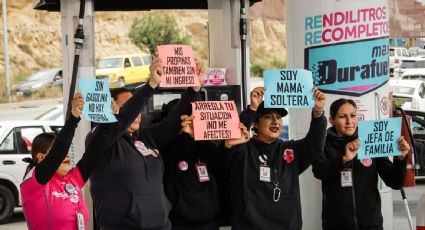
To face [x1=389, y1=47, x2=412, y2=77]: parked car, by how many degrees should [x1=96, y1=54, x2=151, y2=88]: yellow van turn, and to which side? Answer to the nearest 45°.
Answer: approximately 135° to its left

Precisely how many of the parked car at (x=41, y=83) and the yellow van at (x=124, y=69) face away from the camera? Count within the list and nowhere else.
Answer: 0

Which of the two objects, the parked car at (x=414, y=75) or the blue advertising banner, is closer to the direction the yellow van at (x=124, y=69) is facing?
the blue advertising banner

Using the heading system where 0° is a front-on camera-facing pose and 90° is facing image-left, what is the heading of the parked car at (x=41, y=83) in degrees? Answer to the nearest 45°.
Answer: approximately 45°

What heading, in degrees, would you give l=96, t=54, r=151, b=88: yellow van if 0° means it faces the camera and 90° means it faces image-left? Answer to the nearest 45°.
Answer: approximately 45°

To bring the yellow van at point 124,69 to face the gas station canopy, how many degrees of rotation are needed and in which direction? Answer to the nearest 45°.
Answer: approximately 45° to its left
